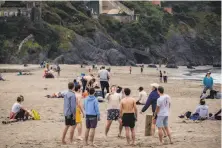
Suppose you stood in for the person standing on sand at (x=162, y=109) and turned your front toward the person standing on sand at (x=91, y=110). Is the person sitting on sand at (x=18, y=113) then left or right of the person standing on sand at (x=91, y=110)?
right

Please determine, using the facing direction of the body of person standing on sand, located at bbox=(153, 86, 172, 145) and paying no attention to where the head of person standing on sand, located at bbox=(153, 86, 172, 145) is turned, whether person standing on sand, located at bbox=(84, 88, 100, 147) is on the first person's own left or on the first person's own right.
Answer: on the first person's own left

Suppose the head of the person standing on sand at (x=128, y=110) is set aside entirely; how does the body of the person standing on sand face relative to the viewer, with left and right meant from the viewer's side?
facing away from the viewer

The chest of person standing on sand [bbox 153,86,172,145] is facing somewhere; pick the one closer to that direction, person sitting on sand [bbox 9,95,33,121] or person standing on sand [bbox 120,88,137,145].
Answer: the person sitting on sand

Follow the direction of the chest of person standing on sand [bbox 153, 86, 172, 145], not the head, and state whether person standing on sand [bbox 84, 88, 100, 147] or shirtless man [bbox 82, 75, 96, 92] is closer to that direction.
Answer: the shirtless man

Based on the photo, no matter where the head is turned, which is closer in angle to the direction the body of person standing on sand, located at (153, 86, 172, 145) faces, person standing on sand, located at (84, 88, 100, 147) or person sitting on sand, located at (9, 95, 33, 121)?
the person sitting on sand

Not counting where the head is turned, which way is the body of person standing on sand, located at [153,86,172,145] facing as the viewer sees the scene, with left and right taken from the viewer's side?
facing away from the viewer and to the left of the viewer
